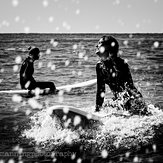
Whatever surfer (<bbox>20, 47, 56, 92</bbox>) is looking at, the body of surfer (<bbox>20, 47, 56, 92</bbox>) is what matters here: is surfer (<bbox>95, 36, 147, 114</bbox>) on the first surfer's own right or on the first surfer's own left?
on the first surfer's own right

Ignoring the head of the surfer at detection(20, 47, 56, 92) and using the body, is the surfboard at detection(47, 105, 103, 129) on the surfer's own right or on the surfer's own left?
on the surfer's own right

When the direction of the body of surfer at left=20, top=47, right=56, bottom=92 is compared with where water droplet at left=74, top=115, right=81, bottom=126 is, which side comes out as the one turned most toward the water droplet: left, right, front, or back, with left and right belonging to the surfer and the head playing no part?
right

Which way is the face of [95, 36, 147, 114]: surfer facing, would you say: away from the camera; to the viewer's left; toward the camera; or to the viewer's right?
to the viewer's left

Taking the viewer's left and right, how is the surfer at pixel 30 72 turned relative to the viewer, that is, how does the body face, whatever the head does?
facing to the right of the viewer
